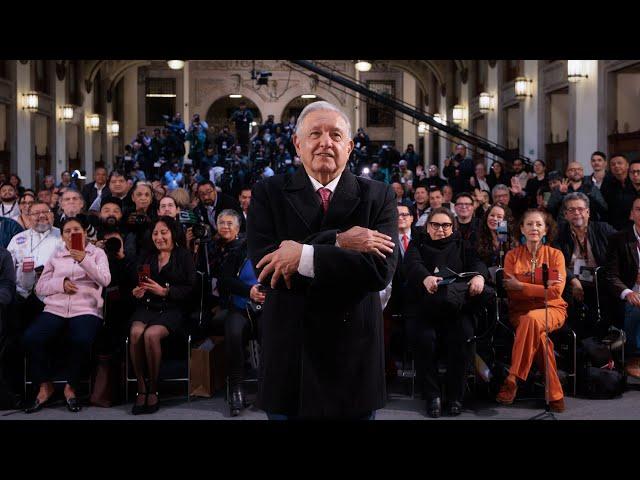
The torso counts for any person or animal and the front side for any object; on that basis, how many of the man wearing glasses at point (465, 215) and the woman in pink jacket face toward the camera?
2

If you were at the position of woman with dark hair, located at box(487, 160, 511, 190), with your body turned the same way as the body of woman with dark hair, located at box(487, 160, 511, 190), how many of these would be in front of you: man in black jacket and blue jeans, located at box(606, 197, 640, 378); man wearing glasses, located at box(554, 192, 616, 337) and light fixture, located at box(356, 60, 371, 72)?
2

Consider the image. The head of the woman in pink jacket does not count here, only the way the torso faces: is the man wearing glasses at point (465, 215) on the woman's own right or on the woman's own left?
on the woman's own left

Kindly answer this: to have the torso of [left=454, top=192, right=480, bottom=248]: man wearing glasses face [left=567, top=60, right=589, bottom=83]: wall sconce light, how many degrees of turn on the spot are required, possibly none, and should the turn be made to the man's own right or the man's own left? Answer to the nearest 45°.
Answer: approximately 180°

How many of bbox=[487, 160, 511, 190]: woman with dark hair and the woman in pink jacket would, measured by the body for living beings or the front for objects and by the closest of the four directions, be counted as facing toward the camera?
2

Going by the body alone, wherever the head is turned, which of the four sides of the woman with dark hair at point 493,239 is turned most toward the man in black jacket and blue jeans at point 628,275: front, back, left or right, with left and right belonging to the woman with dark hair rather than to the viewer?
left

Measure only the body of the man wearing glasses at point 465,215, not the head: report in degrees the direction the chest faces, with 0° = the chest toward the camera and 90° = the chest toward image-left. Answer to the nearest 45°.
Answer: approximately 0°
